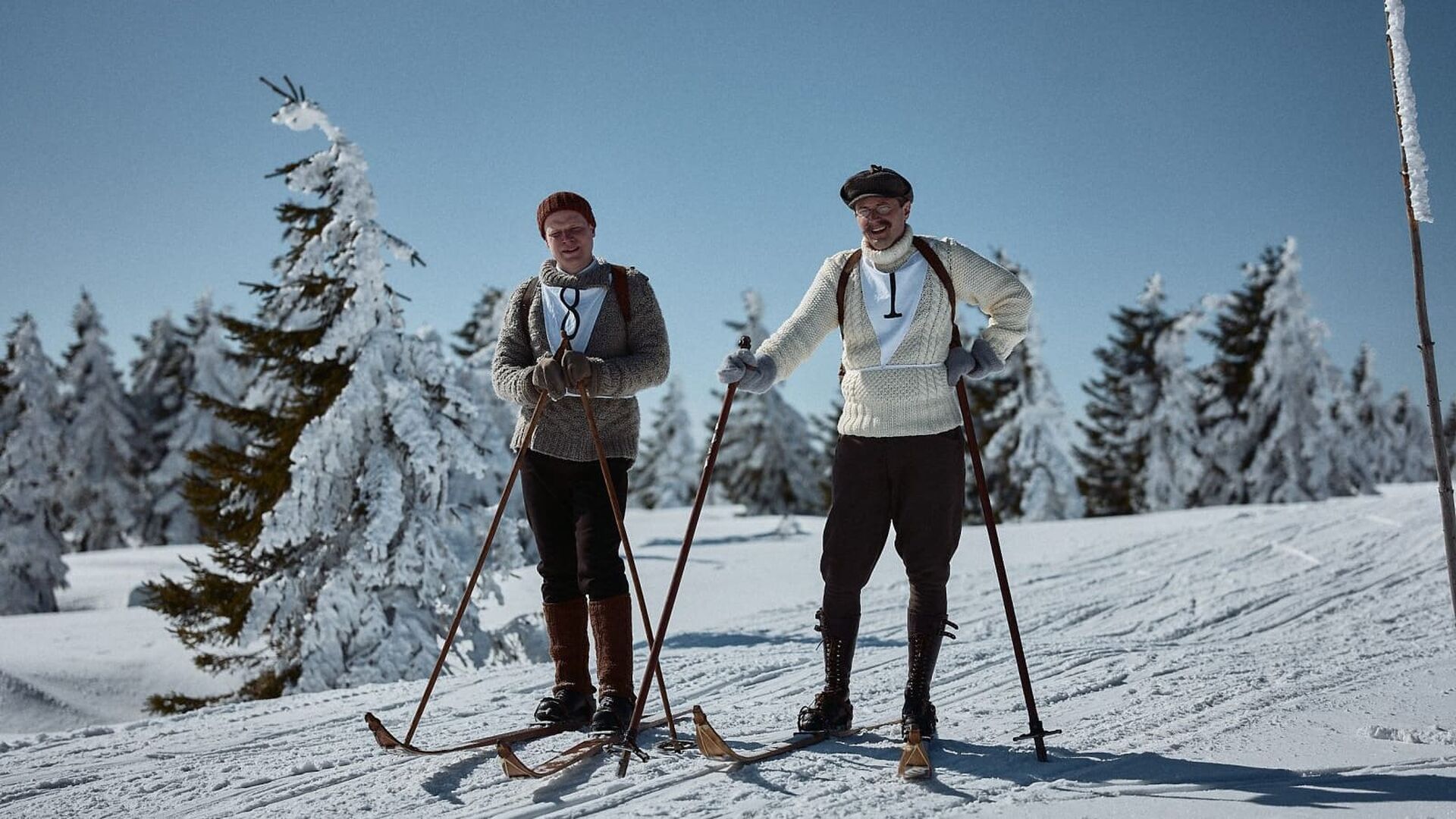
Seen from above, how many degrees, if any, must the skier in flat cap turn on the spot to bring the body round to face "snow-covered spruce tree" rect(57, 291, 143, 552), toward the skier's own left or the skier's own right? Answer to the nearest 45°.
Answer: approximately 135° to the skier's own right

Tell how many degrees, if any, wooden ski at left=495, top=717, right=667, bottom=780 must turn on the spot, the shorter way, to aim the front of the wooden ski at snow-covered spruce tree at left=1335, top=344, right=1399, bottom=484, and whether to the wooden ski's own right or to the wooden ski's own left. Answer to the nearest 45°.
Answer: approximately 180°

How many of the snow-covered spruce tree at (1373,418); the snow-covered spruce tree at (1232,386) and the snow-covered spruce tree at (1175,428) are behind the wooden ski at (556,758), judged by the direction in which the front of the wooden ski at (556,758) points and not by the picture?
3

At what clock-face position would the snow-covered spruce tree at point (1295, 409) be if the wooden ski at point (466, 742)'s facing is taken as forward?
The snow-covered spruce tree is roughly at 6 o'clock from the wooden ski.

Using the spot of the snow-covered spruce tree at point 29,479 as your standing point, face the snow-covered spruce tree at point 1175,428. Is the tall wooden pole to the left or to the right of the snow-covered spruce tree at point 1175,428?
right

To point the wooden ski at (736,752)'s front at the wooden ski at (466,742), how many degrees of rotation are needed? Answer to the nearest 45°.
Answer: approximately 45° to its right

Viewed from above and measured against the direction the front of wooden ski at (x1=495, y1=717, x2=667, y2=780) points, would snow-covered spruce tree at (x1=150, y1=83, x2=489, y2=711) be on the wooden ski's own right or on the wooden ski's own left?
on the wooden ski's own right

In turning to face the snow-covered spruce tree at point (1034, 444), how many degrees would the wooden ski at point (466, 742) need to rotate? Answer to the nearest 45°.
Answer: approximately 180°

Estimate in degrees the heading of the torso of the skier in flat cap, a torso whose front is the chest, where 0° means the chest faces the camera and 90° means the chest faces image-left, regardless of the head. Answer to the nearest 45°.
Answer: approximately 0°

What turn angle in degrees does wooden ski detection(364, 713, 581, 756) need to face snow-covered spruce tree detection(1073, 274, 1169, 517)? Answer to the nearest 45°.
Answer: approximately 180°

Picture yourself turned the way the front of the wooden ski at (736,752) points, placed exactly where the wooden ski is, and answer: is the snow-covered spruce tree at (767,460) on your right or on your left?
on your right

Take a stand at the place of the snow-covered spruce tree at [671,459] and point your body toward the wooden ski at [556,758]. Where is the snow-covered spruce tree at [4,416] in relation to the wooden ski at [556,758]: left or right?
right
